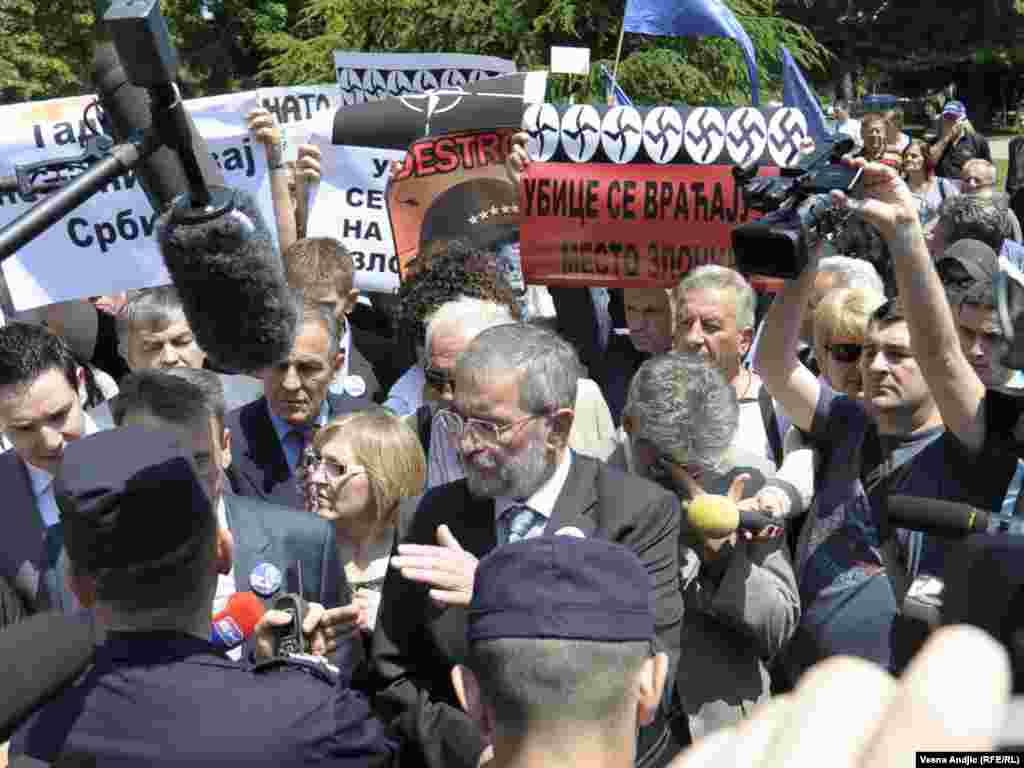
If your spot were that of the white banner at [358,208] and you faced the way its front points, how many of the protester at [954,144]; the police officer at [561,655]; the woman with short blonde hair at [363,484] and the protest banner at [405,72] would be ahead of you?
2

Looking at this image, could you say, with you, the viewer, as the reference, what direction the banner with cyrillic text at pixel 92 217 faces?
facing the viewer

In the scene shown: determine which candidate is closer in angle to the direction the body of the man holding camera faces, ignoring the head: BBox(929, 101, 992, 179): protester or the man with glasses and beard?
the man with glasses and beard

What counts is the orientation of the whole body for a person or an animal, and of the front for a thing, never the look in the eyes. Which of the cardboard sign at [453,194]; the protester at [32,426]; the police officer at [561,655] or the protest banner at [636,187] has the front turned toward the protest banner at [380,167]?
the police officer

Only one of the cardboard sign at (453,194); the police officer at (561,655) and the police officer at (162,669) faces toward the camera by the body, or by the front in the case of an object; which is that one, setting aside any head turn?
the cardboard sign

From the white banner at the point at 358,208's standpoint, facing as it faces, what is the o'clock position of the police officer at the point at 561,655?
The police officer is roughly at 12 o'clock from the white banner.

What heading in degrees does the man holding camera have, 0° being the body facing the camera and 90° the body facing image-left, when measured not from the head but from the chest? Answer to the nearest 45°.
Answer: approximately 45°

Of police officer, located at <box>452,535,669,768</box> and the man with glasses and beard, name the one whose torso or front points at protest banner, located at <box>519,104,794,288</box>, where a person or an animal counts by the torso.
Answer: the police officer

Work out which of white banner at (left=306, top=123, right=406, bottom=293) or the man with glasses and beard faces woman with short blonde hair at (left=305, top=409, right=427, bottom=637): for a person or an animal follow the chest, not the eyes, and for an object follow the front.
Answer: the white banner

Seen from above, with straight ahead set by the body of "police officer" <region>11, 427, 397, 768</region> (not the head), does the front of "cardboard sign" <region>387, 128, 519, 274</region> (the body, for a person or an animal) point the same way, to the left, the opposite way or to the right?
the opposite way

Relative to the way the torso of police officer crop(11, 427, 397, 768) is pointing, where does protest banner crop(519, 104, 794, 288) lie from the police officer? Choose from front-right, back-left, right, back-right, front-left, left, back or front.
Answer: front-right

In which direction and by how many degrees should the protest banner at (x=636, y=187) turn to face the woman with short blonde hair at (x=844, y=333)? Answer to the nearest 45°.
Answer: approximately 45° to its left

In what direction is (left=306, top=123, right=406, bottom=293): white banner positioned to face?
toward the camera

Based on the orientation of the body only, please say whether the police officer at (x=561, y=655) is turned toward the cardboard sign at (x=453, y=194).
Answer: yes

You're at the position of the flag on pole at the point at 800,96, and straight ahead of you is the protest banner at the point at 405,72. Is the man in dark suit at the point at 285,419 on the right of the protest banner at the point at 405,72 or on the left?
left

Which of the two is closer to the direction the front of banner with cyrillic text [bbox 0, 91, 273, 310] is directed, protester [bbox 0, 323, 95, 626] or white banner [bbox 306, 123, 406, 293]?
the protester

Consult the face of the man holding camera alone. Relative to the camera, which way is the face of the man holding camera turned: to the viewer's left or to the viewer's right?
to the viewer's left

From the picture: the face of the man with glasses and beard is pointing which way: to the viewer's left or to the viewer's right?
to the viewer's left
